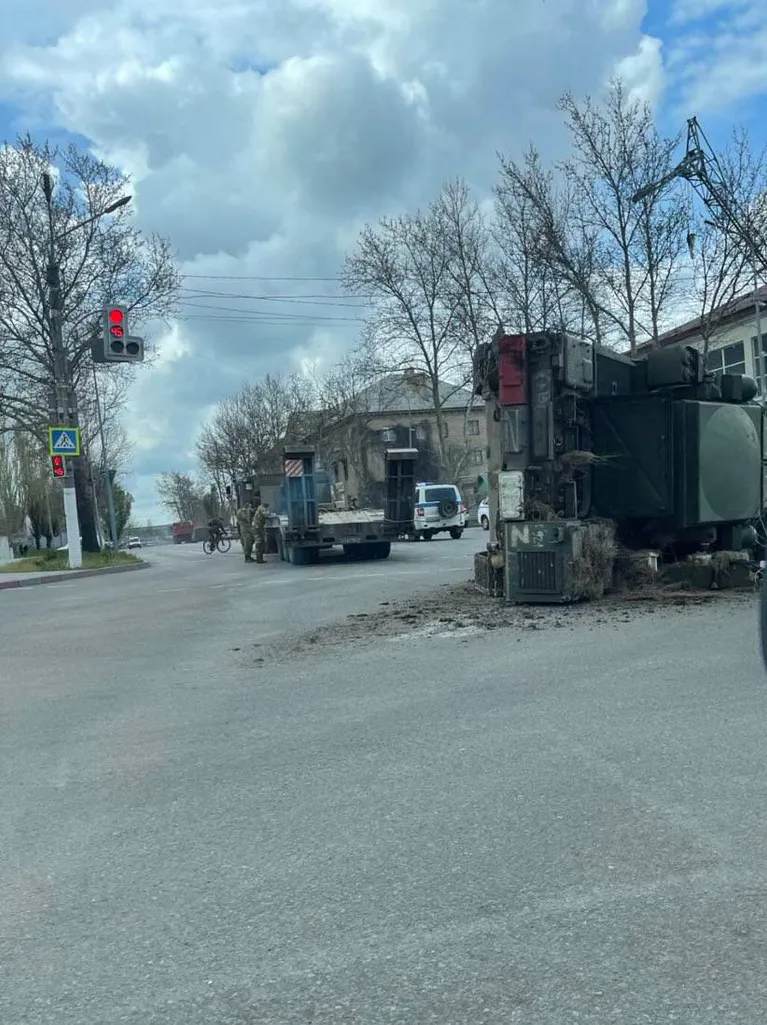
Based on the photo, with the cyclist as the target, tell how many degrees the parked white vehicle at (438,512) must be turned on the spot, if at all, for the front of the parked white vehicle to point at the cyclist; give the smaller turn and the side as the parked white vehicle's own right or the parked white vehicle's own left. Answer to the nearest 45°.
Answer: approximately 45° to the parked white vehicle's own left

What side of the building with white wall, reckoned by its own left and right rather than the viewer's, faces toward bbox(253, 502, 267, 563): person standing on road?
front

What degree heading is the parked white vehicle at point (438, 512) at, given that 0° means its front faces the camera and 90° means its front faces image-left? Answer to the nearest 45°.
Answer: approximately 180°

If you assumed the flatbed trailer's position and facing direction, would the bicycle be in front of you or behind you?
in front

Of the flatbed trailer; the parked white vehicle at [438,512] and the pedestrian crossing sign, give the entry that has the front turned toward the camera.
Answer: the pedestrian crossing sign

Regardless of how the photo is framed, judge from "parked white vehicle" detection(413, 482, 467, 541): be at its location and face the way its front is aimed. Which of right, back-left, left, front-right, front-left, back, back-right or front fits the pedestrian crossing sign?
back-left

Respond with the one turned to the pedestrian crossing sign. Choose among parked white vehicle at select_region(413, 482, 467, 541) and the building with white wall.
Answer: the building with white wall

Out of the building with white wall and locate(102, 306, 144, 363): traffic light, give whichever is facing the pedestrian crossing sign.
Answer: the building with white wall

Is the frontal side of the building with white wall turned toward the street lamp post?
yes

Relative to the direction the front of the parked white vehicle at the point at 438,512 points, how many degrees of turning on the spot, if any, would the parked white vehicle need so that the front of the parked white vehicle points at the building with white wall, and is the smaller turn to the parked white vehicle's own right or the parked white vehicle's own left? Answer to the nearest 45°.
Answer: approximately 90° to the parked white vehicle's own right

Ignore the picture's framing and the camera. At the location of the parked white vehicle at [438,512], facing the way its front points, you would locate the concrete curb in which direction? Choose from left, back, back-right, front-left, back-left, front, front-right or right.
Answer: back-left

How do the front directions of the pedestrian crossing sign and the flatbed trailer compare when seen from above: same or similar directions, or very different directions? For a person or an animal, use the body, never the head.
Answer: very different directions

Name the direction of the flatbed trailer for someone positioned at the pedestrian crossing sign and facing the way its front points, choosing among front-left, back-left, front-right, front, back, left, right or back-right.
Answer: front-left
